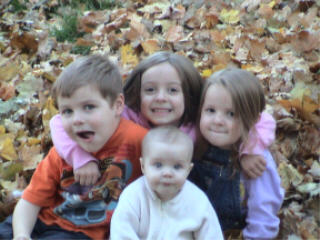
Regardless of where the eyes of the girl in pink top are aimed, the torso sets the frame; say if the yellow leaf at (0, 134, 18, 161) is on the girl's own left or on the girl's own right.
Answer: on the girl's own right

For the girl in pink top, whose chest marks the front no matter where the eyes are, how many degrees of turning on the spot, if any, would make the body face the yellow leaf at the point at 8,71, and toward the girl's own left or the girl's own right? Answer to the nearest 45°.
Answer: approximately 135° to the girl's own right

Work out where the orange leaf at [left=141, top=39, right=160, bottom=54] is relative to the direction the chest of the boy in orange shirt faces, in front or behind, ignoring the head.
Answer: behind

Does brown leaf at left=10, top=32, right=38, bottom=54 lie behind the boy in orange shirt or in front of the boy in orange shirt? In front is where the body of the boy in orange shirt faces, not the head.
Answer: behind

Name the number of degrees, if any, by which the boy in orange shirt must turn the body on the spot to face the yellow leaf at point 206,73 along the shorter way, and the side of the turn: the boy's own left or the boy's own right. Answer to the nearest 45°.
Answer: approximately 135° to the boy's own left

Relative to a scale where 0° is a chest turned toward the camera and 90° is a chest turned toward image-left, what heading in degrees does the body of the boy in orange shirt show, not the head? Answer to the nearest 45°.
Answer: approximately 0°
